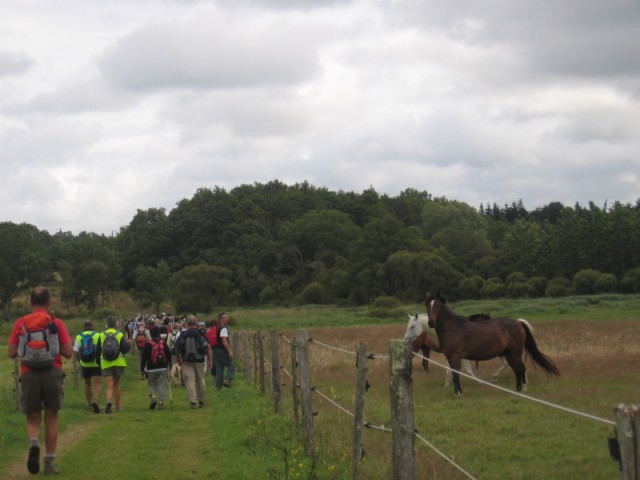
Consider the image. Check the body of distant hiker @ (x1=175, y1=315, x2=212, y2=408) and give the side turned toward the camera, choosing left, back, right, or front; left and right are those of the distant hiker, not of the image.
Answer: back

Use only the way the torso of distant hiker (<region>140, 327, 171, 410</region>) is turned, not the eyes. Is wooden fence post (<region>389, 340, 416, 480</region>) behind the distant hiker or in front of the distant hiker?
behind

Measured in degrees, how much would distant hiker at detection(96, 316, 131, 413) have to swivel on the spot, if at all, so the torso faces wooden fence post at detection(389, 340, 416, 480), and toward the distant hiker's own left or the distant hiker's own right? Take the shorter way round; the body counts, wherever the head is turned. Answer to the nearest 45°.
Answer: approximately 180°

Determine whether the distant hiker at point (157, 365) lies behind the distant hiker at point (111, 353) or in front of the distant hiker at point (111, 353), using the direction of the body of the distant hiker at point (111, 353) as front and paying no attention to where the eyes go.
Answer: in front

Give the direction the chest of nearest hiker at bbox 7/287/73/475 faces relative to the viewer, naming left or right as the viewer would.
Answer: facing away from the viewer

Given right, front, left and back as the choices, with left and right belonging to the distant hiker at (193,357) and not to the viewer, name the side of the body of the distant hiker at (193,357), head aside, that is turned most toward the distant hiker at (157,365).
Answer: left

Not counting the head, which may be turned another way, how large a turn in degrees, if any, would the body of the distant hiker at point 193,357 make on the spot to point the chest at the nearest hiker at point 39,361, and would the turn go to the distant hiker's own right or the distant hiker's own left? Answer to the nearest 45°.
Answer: approximately 180°

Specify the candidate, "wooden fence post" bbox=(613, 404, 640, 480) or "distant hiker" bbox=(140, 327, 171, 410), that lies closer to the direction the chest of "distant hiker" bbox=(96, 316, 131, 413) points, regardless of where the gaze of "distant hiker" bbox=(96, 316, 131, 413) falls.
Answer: the distant hiker

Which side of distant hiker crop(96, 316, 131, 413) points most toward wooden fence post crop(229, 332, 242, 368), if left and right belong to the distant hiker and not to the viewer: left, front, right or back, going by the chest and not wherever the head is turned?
front

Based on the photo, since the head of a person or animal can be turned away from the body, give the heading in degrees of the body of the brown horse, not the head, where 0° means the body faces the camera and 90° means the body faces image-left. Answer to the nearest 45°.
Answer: approximately 90°

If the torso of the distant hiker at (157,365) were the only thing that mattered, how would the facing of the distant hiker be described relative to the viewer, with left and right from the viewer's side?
facing away from the viewer

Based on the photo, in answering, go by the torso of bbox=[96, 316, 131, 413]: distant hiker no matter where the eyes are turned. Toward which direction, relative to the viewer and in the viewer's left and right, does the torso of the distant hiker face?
facing away from the viewer
